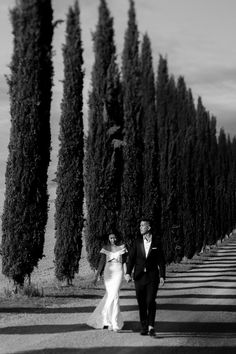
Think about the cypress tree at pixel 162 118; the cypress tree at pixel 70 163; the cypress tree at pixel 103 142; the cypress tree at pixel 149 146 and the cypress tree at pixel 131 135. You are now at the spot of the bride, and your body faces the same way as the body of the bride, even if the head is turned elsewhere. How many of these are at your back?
5

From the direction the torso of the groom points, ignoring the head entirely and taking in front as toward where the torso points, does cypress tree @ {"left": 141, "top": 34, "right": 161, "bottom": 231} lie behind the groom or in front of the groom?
behind

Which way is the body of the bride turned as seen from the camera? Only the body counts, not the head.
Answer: toward the camera

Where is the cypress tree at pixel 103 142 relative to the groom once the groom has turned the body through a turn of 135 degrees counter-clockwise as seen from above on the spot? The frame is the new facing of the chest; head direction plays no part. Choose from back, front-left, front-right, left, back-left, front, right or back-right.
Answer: front-left

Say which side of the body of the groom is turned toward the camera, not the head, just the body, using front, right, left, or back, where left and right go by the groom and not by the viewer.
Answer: front

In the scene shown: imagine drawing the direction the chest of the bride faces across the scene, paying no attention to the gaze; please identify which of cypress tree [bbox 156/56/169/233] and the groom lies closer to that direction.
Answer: the groom

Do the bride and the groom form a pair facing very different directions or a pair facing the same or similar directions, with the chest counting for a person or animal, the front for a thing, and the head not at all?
same or similar directions

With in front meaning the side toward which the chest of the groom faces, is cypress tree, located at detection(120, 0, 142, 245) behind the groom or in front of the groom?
behind

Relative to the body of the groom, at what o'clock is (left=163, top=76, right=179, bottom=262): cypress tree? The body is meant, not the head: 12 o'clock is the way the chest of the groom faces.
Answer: The cypress tree is roughly at 6 o'clock from the groom.

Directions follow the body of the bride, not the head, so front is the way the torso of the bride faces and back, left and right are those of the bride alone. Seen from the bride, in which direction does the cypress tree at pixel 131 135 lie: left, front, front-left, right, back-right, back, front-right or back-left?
back

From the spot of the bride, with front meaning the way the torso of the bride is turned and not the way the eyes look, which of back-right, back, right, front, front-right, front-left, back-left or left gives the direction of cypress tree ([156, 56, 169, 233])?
back

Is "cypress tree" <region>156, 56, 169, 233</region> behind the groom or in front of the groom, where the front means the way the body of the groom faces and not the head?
behind

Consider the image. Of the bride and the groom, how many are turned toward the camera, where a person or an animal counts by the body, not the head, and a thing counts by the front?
2

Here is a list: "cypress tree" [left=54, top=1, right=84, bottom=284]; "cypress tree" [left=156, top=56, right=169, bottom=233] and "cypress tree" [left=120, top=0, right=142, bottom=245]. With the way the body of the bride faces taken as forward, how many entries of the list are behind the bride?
3
